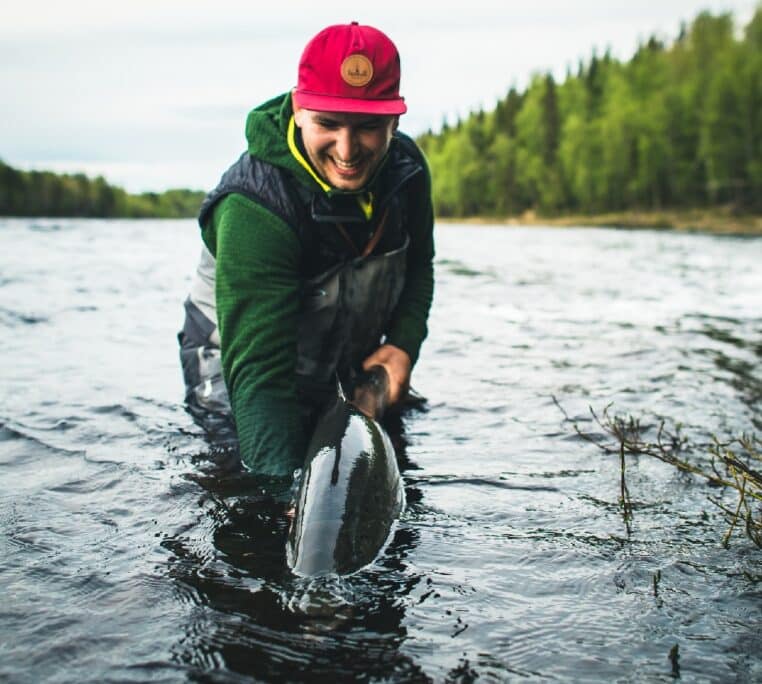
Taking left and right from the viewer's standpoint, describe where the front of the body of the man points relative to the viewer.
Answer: facing the viewer and to the right of the viewer

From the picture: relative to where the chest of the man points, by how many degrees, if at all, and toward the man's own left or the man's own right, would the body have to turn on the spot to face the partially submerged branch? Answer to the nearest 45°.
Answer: approximately 45° to the man's own left
